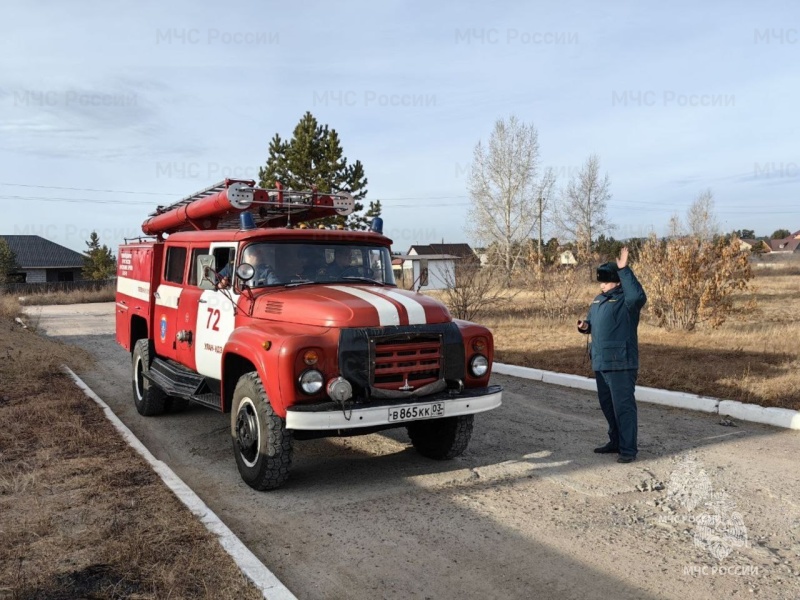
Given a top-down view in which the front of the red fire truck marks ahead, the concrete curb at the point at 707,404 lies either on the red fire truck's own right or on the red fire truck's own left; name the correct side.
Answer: on the red fire truck's own left

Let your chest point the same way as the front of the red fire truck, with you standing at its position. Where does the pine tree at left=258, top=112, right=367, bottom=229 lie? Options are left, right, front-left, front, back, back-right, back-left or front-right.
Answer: back-left

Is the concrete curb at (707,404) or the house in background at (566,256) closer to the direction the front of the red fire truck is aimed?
the concrete curb

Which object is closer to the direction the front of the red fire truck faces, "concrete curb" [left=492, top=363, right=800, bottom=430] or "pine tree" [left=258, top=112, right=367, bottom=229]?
the concrete curb

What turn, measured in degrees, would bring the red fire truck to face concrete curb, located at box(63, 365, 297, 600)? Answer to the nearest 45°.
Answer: approximately 45° to its right

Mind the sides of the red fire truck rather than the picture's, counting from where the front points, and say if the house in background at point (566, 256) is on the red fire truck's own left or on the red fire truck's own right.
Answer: on the red fire truck's own left

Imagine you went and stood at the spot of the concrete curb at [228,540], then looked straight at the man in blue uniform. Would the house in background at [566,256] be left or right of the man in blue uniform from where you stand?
left

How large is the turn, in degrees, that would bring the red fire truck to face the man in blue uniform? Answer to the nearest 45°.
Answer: approximately 45° to its left

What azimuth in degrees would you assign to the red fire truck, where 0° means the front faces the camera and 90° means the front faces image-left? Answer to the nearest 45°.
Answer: approximately 315°

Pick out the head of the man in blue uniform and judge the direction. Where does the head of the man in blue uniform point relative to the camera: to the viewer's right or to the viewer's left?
to the viewer's left

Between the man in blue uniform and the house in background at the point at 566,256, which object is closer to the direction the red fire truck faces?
the man in blue uniform
